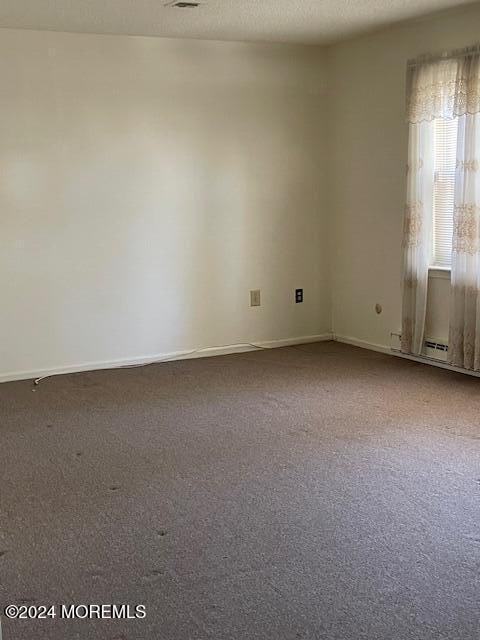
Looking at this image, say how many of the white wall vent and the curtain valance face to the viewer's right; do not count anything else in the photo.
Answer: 0

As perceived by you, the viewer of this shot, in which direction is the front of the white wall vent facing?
facing the viewer and to the left of the viewer

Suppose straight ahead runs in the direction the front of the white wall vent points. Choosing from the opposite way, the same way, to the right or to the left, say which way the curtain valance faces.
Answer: the same way
